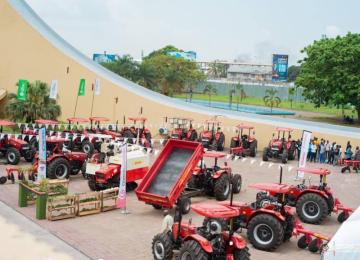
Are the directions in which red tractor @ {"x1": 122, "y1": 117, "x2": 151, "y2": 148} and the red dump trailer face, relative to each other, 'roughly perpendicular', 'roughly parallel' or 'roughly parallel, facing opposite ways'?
roughly perpendicular

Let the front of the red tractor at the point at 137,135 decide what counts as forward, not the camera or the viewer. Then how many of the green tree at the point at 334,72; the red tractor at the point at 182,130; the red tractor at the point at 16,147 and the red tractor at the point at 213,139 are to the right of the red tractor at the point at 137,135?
1

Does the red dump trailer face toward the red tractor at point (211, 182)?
yes

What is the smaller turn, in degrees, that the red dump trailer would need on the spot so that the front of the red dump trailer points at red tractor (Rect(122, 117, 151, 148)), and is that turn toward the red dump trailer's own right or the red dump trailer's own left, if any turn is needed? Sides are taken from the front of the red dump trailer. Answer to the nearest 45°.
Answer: approximately 45° to the red dump trailer's own left

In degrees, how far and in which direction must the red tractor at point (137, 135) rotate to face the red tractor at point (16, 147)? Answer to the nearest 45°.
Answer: approximately 90° to its right

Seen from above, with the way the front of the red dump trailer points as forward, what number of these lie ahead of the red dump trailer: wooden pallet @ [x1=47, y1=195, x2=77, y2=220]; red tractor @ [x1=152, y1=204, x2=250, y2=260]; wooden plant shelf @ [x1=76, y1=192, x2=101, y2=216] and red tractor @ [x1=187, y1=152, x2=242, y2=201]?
1

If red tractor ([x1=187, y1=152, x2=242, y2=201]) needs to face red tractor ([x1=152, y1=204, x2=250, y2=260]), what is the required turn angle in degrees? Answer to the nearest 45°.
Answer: approximately 135° to its right

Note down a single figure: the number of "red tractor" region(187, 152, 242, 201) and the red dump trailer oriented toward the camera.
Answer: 0

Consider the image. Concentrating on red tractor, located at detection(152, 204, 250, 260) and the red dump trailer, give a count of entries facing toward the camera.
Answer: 0
